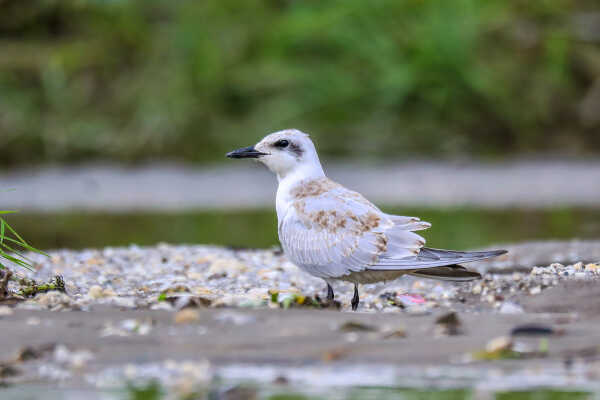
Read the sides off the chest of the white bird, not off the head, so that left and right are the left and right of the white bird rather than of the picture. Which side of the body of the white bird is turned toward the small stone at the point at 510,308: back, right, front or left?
back

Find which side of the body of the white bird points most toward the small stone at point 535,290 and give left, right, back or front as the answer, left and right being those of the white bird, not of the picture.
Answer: back

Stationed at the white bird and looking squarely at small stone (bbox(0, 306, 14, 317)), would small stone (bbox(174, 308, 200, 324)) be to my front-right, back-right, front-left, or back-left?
front-left

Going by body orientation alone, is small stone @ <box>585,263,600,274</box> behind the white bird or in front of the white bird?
behind

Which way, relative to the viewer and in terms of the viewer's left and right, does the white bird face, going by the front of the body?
facing to the left of the viewer

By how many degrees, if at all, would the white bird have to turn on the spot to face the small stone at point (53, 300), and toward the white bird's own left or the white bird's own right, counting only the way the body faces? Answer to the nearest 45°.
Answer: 0° — it already faces it

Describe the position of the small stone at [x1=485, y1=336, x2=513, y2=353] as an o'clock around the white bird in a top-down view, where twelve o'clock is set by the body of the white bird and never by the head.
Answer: The small stone is roughly at 8 o'clock from the white bird.

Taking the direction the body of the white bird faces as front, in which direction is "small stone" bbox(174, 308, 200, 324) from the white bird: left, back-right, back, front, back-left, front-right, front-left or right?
front-left

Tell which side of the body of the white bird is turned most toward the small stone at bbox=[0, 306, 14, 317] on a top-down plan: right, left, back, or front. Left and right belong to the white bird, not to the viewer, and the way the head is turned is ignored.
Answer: front
